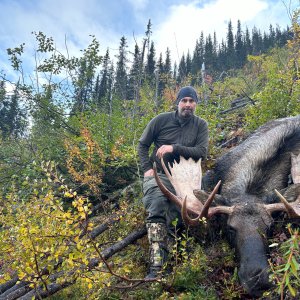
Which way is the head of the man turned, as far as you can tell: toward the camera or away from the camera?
toward the camera

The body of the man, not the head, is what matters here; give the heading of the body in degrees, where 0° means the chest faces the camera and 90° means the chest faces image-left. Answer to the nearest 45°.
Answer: approximately 0°
